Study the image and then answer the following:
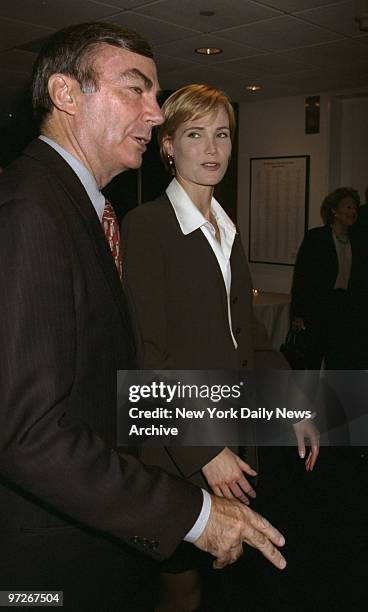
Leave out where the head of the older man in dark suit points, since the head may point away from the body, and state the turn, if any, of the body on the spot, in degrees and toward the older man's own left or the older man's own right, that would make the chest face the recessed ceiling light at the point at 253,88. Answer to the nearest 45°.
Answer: approximately 90° to the older man's own left

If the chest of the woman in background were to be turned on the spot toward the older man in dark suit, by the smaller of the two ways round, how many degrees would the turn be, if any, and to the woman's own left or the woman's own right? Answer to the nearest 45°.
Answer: approximately 45° to the woman's own right

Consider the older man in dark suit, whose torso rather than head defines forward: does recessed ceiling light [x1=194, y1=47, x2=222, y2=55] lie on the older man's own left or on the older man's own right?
on the older man's own left

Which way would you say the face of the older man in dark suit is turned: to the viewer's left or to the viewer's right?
to the viewer's right

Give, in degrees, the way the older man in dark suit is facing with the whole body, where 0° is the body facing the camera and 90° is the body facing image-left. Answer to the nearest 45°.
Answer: approximately 270°

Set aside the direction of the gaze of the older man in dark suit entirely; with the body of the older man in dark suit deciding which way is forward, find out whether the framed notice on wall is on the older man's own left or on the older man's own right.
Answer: on the older man's own left

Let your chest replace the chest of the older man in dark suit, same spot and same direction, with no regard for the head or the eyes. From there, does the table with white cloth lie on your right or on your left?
on your left
